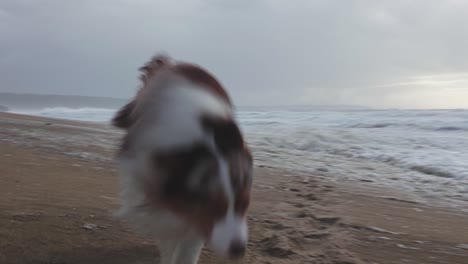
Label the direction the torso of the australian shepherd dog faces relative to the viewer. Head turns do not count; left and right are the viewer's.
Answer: facing the viewer and to the right of the viewer
